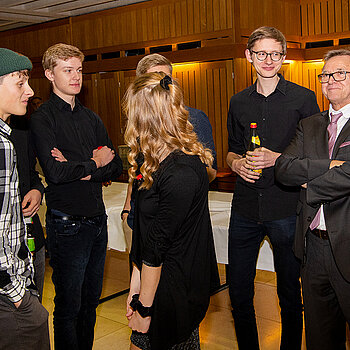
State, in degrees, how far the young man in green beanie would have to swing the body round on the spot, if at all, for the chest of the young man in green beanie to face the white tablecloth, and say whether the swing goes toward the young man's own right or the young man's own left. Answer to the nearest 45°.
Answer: approximately 45° to the young man's own left

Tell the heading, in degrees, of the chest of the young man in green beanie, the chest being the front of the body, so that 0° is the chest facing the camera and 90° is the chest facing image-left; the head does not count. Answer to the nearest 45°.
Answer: approximately 270°

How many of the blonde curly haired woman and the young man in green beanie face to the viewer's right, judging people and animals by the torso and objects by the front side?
1

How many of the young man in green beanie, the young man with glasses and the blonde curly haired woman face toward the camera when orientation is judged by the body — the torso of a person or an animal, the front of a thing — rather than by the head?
1

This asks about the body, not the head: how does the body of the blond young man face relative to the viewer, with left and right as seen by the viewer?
facing the viewer and to the right of the viewer

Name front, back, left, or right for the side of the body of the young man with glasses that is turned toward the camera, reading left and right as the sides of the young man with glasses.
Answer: front

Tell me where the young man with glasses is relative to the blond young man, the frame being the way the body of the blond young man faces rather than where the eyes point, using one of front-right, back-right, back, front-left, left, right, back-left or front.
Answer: front-left
